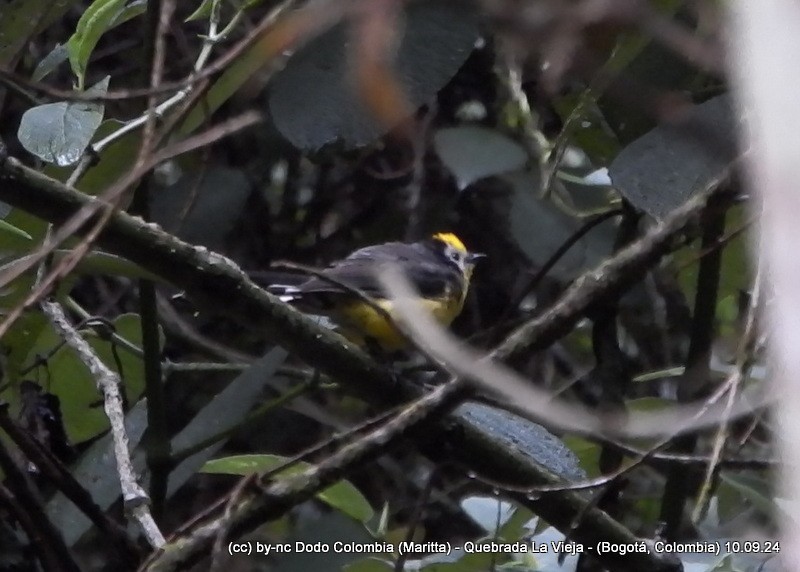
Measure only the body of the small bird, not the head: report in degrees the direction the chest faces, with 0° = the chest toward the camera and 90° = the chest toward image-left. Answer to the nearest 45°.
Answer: approximately 270°

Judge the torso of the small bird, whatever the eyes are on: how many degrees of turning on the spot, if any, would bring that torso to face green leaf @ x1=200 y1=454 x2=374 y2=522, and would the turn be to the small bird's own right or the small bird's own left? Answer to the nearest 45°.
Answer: approximately 90° to the small bird's own right

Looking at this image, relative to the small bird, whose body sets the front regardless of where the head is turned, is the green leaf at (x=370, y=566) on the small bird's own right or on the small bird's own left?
on the small bird's own right
